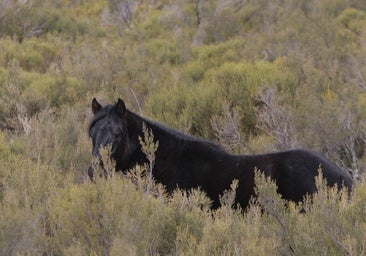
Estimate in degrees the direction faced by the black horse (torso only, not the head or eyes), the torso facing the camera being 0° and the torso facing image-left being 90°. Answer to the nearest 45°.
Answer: approximately 90°
